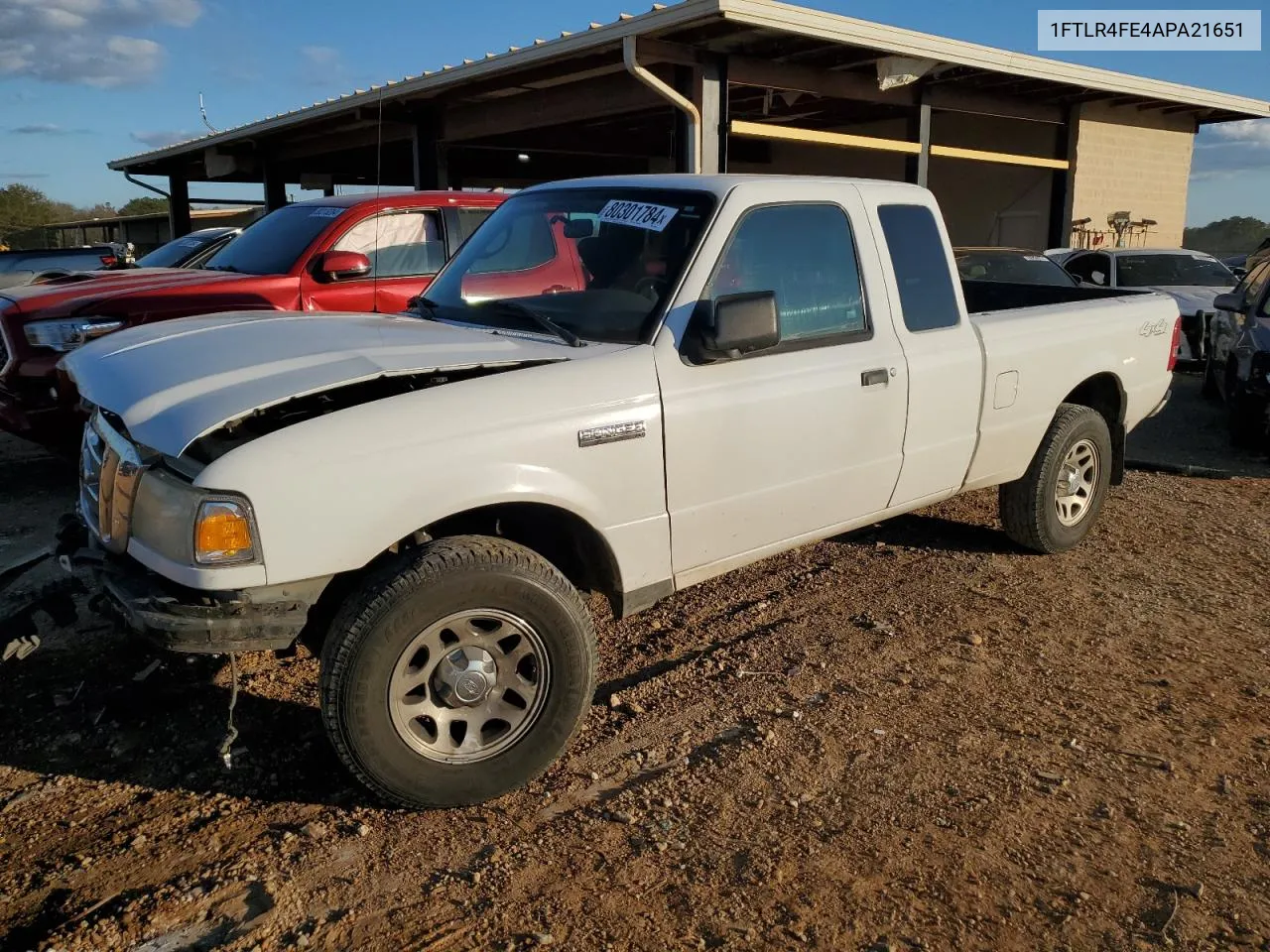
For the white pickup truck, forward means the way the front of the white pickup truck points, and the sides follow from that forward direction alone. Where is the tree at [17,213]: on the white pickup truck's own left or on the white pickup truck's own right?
on the white pickup truck's own right

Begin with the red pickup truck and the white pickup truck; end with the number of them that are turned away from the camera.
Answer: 0

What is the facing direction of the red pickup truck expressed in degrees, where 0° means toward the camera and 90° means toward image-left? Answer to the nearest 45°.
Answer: approximately 45°

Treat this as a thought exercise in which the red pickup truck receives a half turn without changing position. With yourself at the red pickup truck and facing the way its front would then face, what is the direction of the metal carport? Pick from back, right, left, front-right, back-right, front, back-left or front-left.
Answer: front

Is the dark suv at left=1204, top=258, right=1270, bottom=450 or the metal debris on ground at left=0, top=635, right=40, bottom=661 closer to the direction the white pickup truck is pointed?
the metal debris on ground

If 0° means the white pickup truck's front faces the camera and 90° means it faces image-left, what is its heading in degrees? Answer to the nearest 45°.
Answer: approximately 45°

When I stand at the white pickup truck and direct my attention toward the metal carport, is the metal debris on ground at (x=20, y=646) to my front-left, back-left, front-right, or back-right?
back-left

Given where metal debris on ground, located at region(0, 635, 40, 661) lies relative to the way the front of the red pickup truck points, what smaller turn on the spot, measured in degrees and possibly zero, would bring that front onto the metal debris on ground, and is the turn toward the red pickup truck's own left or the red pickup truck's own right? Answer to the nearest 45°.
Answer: approximately 45° to the red pickup truck's own left

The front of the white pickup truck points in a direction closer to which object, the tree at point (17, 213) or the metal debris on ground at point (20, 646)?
the metal debris on ground

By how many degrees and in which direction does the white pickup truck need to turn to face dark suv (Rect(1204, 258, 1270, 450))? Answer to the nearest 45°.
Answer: approximately 180°

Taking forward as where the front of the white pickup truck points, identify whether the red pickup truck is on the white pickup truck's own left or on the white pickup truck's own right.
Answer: on the white pickup truck's own right
